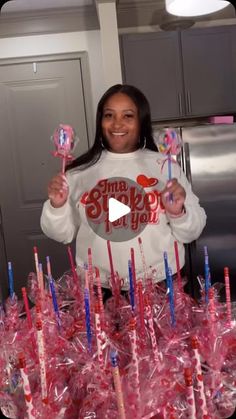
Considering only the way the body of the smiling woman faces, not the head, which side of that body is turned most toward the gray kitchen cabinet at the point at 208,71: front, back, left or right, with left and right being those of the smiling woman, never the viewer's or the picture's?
back

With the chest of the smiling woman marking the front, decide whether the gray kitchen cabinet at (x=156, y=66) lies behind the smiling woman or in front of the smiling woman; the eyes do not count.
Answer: behind
